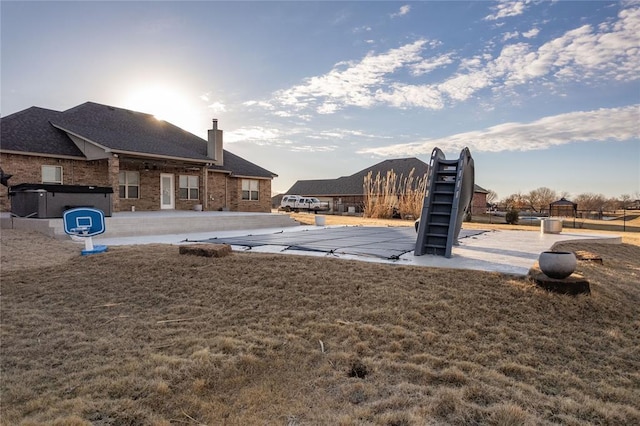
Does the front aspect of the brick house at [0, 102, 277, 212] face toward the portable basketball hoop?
no

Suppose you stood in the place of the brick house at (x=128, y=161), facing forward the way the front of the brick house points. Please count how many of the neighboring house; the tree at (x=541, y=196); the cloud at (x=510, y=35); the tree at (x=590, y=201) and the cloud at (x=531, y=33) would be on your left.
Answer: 0

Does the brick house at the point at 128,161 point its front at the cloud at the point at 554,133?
no

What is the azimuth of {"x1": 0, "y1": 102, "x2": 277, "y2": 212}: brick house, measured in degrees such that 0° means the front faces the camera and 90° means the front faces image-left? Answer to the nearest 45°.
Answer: approximately 180°

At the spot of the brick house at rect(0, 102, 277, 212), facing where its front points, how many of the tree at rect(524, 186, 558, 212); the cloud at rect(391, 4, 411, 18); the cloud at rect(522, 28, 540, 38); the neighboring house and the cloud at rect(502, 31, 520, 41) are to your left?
0

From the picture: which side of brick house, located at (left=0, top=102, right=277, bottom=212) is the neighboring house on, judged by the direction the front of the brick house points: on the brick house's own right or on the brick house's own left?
on the brick house's own right

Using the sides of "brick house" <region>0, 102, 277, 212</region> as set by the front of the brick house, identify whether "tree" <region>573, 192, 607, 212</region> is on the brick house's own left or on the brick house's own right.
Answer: on the brick house's own right

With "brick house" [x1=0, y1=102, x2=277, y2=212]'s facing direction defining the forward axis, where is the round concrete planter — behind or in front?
behind

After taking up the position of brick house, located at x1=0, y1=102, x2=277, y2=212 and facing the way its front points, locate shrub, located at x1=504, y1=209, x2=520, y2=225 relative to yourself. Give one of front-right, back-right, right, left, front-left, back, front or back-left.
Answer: right

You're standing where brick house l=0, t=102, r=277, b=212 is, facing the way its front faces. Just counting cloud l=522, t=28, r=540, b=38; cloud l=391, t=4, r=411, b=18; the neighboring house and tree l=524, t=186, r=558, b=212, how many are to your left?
0
